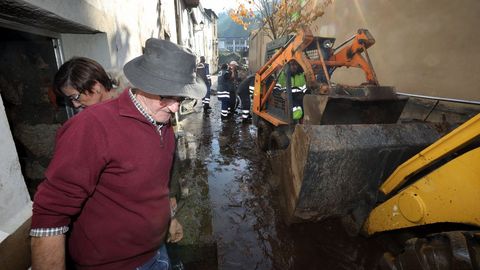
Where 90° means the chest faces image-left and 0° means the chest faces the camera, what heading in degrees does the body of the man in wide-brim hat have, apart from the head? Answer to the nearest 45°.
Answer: approximately 315°

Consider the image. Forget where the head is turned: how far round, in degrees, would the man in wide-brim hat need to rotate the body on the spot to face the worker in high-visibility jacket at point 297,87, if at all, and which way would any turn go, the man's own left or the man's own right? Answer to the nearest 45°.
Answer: approximately 90° to the man's own left

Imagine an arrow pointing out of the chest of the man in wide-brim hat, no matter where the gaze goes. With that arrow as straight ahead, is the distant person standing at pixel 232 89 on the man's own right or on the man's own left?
on the man's own left

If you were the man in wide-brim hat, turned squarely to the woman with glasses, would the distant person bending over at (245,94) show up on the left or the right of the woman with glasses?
right

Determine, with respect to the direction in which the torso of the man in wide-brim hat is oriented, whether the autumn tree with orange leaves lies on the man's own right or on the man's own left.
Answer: on the man's own left

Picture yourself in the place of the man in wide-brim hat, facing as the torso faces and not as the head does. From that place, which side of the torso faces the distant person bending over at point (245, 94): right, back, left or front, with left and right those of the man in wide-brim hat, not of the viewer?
left
